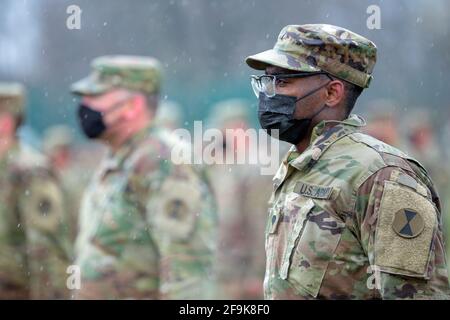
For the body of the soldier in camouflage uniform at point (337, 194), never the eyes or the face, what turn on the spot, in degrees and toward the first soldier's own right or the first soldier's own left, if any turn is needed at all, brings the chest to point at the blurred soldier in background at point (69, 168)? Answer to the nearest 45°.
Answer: approximately 90° to the first soldier's own right

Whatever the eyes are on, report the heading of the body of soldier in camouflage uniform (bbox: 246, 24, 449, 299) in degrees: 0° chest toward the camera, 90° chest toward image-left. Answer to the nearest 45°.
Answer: approximately 45°

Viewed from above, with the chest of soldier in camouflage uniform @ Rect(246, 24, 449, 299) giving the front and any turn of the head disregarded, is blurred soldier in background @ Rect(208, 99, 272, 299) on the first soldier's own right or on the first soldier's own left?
on the first soldier's own right

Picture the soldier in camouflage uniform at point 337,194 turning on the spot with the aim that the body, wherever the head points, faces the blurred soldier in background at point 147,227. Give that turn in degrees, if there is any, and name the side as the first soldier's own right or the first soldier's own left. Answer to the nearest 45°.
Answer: approximately 90° to the first soldier's own right

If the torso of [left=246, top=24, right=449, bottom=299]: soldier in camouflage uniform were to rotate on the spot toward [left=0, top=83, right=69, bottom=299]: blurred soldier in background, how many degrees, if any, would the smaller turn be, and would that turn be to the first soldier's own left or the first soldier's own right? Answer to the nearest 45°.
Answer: approximately 90° to the first soldier's own right

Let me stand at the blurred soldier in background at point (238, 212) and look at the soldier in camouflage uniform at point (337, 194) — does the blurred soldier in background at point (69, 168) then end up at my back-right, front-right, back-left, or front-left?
back-right

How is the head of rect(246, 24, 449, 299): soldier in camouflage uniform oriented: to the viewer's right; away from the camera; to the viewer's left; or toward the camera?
to the viewer's left
